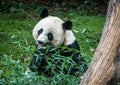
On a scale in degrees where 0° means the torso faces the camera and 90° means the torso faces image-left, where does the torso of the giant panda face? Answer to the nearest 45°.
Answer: approximately 45°

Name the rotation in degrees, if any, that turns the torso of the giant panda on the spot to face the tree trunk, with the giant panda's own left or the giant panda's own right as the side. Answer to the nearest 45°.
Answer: approximately 90° to the giant panda's own left
